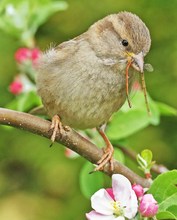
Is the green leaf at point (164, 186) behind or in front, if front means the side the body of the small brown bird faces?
in front

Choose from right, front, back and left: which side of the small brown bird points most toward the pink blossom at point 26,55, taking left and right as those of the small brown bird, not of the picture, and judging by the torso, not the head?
back

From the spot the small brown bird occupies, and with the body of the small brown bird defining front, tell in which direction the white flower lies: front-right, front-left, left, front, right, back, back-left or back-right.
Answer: front-right

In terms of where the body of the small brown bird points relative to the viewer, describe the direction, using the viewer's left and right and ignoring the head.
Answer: facing the viewer and to the right of the viewer
